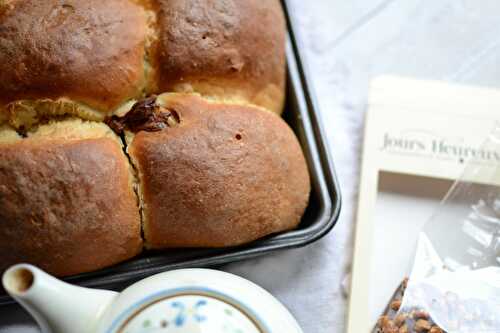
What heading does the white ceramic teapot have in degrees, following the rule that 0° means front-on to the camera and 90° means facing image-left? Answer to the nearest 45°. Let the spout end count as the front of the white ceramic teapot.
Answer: approximately 90°

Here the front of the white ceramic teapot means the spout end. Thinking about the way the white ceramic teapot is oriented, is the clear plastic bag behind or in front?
behind
